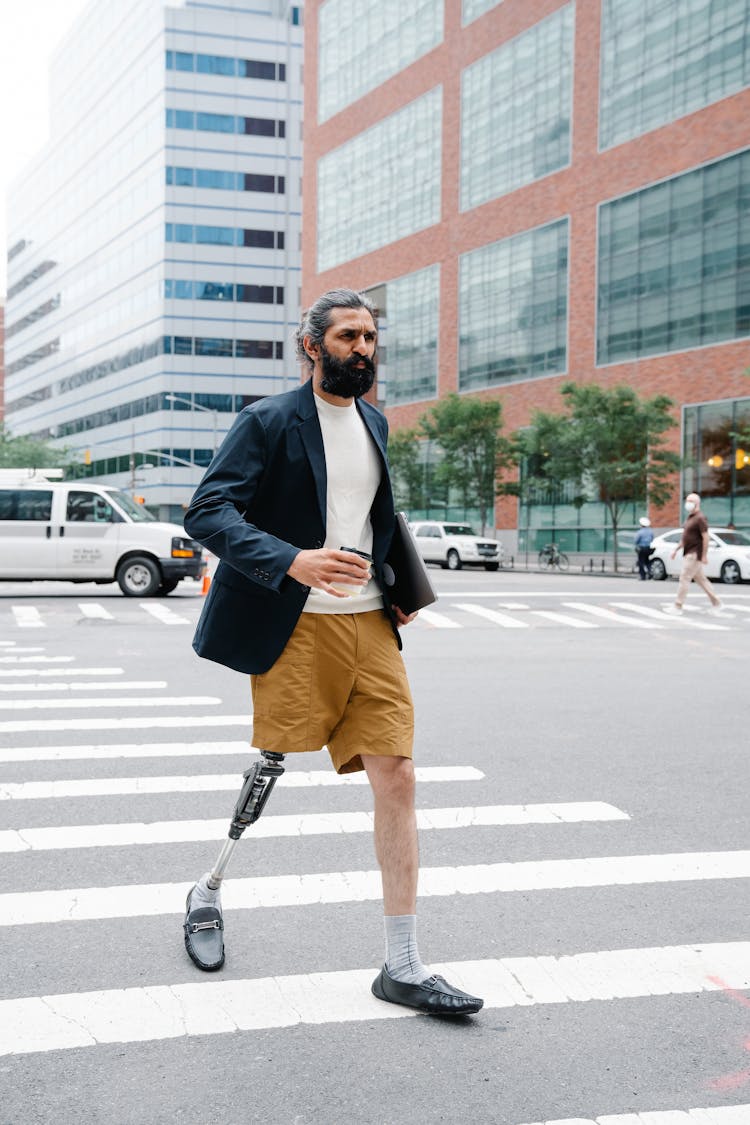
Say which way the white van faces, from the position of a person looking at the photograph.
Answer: facing to the right of the viewer

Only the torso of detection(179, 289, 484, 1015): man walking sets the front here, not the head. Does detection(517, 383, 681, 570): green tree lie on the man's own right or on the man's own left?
on the man's own left

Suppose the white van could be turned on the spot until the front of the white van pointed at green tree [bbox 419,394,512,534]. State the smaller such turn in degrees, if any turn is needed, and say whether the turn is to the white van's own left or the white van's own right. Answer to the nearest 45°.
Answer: approximately 45° to the white van's own left

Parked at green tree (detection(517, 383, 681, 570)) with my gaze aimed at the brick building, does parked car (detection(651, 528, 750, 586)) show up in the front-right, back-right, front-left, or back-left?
back-right

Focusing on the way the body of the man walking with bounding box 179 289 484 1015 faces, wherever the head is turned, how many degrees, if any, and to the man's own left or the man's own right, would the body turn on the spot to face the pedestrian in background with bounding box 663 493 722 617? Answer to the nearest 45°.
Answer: approximately 135° to the man's own left

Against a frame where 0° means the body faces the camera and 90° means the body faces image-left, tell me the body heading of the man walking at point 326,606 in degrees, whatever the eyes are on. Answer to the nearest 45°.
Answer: approximately 315°

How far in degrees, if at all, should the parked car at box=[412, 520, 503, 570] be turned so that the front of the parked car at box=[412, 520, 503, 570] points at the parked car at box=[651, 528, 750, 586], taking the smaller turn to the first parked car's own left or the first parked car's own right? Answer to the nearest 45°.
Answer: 0° — it already faces it
